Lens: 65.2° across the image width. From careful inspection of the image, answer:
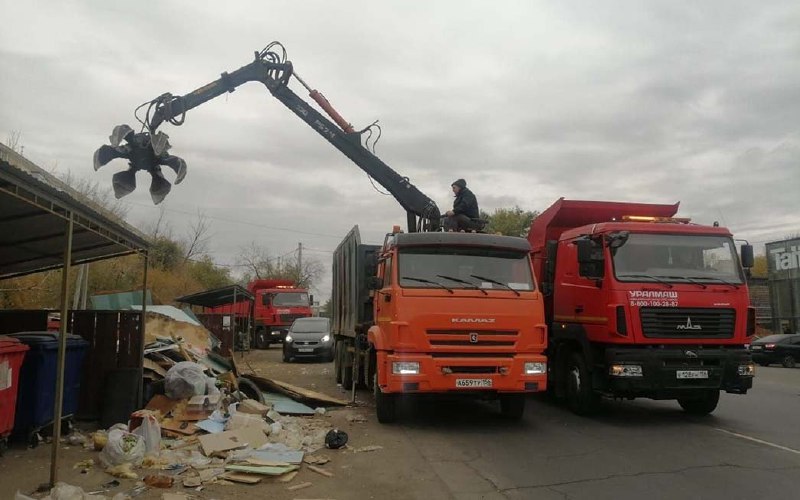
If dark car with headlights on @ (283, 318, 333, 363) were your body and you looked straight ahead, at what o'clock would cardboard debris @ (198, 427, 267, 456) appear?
The cardboard debris is roughly at 12 o'clock from the dark car with headlights on.

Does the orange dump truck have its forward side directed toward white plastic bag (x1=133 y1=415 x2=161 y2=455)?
no

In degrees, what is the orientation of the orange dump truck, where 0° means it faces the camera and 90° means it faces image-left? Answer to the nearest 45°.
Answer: approximately 0°

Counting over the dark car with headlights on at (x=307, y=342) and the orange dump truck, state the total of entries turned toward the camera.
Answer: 2

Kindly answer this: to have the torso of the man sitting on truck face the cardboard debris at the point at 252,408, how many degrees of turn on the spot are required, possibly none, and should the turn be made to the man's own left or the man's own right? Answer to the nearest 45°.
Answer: approximately 45° to the man's own left

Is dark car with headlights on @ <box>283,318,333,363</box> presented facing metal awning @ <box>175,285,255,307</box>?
no

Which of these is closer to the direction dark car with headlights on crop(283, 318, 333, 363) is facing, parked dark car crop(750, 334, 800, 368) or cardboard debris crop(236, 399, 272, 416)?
the cardboard debris

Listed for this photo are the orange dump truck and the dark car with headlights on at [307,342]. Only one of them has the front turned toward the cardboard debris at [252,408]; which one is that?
the dark car with headlights on

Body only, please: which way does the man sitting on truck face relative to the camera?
to the viewer's left

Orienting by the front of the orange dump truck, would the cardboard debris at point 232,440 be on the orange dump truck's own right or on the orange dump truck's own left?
on the orange dump truck's own right

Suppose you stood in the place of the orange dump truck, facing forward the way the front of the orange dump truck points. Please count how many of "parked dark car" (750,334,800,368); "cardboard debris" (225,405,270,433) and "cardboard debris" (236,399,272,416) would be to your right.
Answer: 2

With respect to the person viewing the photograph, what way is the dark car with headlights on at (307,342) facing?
facing the viewer

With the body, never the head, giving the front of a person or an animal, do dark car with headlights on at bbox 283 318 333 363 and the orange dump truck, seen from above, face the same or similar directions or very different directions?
same or similar directions
